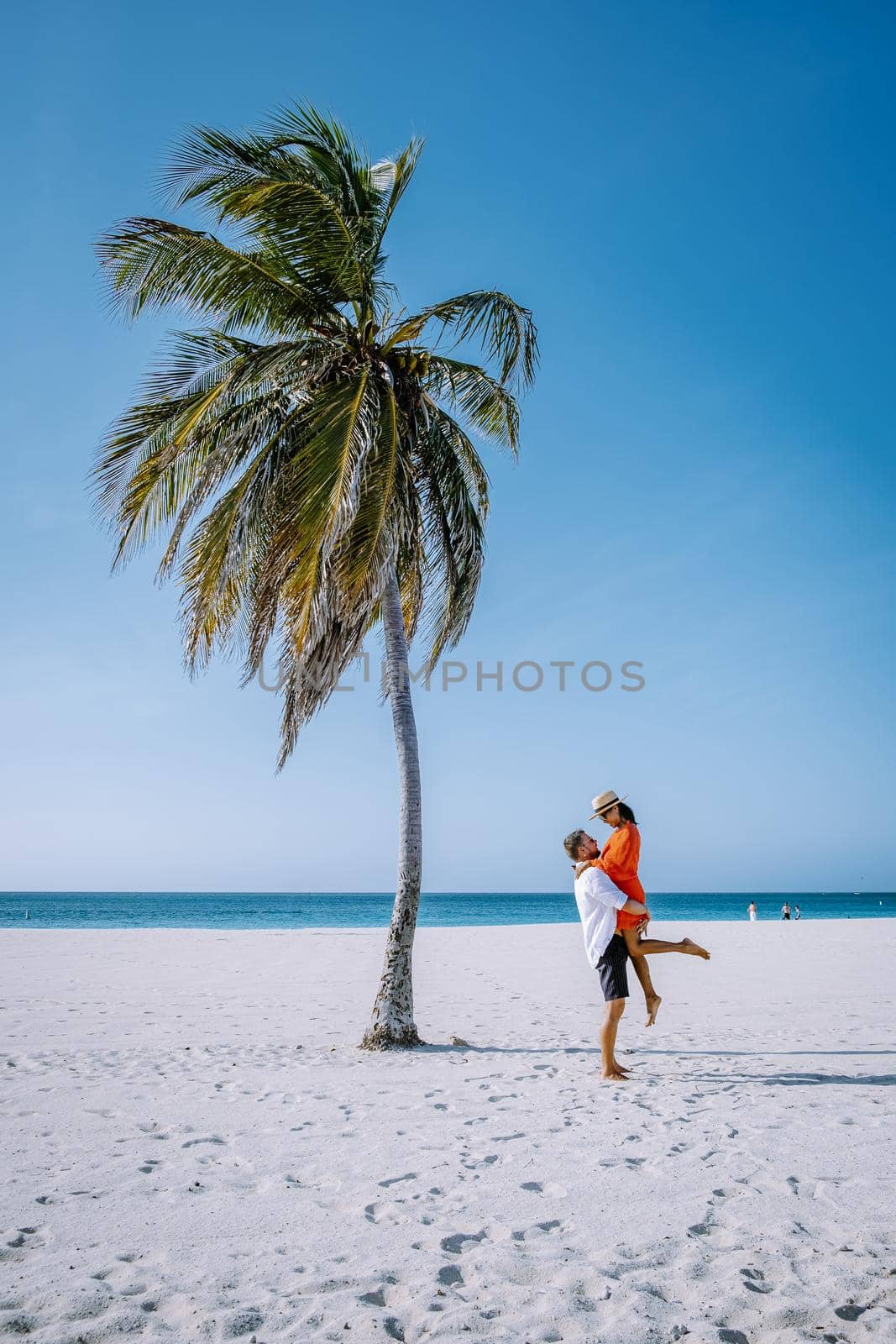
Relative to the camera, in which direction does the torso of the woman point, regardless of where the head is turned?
to the viewer's left

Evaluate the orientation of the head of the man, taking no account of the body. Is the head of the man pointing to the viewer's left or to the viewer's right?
to the viewer's right

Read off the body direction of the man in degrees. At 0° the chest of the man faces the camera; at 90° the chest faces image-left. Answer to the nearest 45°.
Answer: approximately 270°

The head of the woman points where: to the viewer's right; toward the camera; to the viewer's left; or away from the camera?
to the viewer's left
